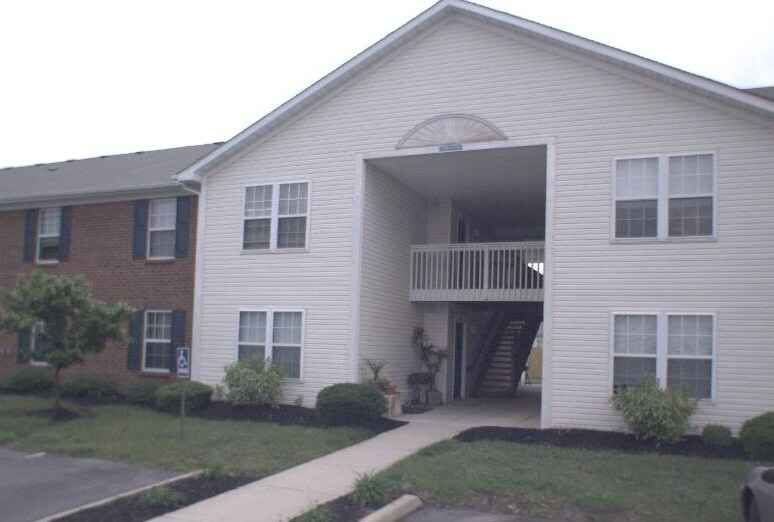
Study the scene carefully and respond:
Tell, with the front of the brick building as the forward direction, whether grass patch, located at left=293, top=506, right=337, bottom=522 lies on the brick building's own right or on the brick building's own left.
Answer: on the brick building's own left

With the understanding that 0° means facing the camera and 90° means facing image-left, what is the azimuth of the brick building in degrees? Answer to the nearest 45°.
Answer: approximately 45°

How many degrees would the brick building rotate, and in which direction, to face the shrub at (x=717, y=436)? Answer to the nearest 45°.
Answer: approximately 90° to its left

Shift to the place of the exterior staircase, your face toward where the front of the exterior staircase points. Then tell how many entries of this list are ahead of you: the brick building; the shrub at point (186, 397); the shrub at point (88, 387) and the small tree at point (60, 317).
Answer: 4

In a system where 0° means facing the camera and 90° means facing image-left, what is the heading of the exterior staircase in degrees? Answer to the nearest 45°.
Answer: approximately 45°

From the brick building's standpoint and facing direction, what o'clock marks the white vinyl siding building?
The white vinyl siding building is roughly at 9 o'clock from the brick building.

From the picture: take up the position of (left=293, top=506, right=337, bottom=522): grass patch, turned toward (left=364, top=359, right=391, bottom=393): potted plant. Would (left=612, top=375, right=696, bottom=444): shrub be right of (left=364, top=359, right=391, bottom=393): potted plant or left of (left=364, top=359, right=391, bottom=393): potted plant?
right

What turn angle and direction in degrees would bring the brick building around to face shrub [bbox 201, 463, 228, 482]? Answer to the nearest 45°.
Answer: approximately 45° to its left

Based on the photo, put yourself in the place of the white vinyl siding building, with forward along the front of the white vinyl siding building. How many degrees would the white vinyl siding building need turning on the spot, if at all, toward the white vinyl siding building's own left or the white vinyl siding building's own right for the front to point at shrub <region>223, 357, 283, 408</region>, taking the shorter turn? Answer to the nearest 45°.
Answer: approximately 45° to the white vinyl siding building's own right
